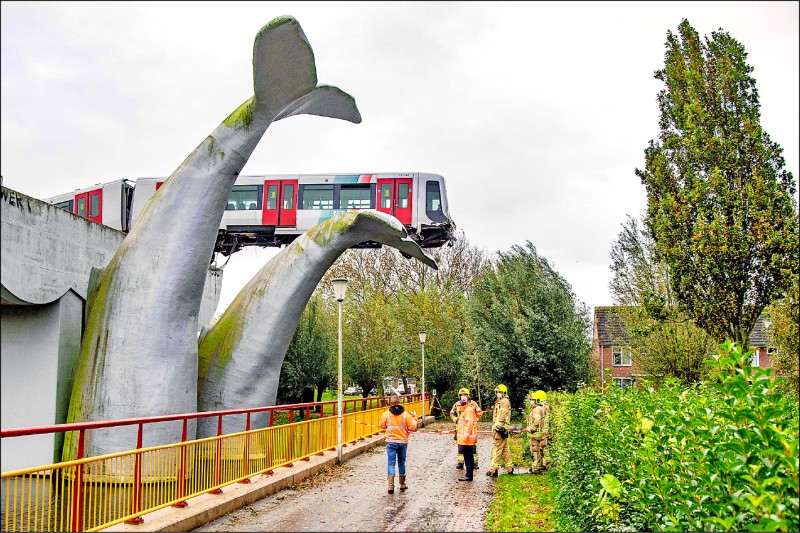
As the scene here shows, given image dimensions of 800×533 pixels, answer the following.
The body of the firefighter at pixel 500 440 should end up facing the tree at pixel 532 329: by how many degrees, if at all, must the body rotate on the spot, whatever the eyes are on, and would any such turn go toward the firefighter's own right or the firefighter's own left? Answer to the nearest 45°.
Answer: approximately 90° to the firefighter's own right

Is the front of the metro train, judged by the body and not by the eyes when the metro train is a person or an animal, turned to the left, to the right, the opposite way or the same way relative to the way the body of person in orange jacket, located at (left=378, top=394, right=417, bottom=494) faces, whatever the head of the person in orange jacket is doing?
to the right

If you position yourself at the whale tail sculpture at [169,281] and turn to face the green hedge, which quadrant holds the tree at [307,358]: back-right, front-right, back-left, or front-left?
back-left

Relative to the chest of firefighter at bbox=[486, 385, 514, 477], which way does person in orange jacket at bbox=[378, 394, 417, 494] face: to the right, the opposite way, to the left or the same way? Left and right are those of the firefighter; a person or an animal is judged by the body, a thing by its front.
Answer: to the right

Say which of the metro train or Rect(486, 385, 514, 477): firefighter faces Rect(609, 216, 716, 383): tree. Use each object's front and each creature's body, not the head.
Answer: the metro train

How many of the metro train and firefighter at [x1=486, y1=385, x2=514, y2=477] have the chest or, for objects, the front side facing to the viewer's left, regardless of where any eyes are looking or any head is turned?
1

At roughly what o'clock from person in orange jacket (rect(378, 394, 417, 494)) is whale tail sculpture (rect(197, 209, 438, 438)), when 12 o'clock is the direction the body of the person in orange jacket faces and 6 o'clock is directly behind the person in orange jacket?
The whale tail sculpture is roughly at 11 o'clock from the person in orange jacket.

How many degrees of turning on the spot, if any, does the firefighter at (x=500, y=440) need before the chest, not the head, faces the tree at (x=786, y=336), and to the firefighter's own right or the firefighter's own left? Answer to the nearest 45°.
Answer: approximately 135° to the firefighter's own right

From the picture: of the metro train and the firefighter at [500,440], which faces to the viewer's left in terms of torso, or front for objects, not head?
the firefighter

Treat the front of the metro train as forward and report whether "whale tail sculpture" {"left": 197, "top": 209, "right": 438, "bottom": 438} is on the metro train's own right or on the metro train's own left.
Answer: on the metro train's own right

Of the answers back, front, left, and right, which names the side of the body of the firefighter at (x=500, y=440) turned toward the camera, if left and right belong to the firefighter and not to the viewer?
left

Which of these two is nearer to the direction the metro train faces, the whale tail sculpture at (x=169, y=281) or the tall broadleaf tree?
the tall broadleaf tree

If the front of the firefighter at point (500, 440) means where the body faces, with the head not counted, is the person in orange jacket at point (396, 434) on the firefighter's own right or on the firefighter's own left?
on the firefighter's own left

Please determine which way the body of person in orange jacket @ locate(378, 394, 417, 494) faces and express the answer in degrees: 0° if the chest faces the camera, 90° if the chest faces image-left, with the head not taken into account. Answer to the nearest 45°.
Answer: approximately 180°
